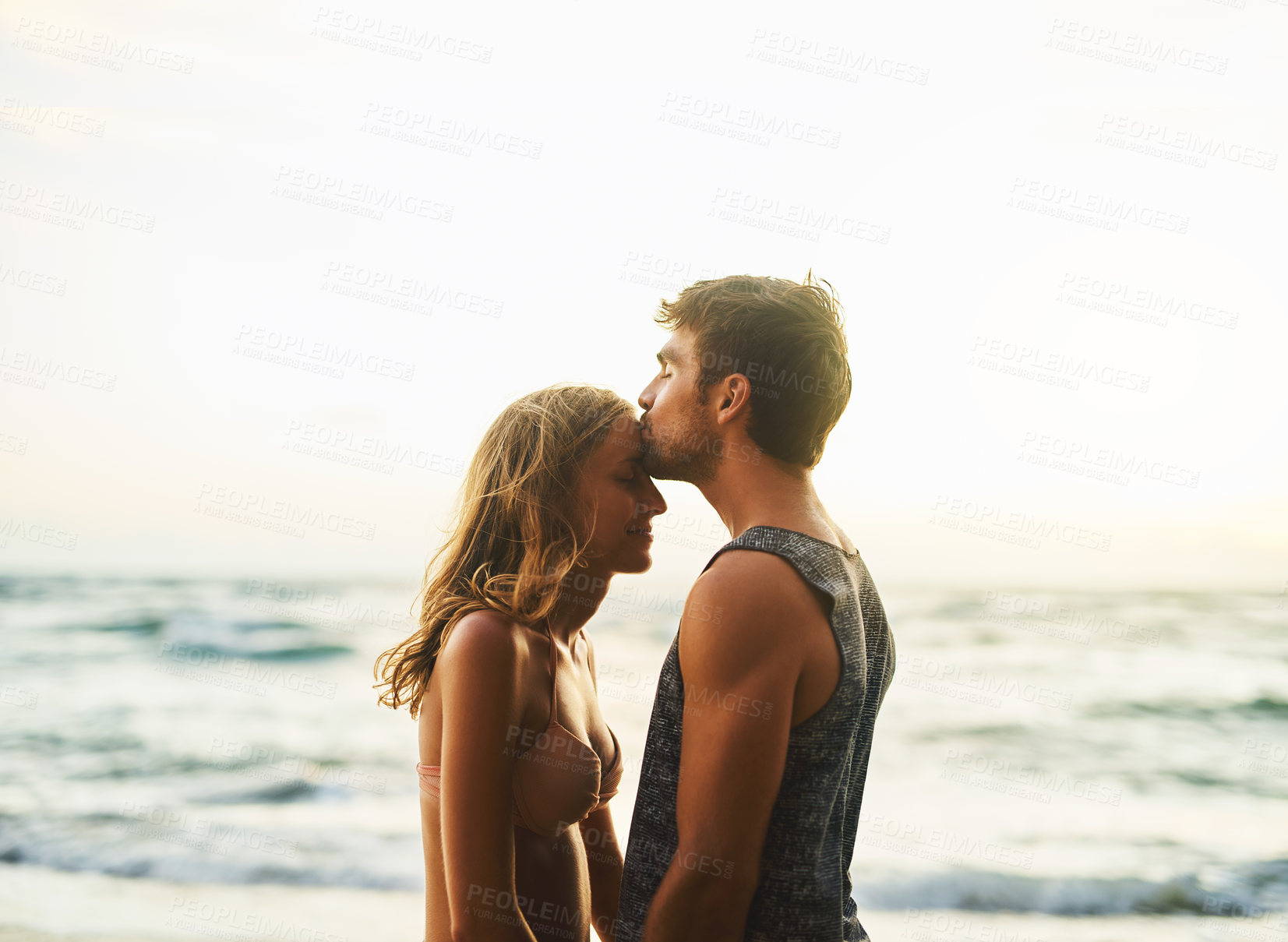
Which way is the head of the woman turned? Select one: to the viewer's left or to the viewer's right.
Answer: to the viewer's right

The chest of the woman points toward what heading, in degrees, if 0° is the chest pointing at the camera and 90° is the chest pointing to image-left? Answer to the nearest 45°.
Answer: approximately 270°

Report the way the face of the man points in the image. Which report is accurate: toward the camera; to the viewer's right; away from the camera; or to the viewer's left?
to the viewer's left
